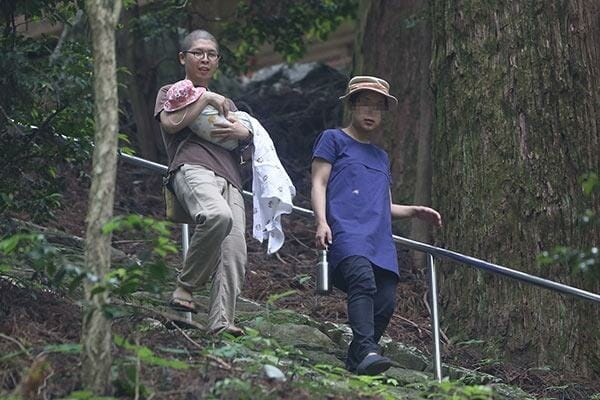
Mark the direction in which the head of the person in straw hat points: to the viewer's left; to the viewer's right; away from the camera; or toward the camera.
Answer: toward the camera

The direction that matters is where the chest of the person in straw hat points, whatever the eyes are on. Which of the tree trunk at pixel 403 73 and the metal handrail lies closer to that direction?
the metal handrail

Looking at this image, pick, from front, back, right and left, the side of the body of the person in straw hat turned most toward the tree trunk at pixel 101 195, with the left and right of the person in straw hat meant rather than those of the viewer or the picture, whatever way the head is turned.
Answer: right

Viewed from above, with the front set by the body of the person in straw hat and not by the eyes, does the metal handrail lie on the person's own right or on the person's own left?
on the person's own left

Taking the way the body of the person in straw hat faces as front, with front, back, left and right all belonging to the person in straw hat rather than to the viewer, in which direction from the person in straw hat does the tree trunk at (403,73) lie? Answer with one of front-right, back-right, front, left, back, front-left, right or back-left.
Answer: back-left

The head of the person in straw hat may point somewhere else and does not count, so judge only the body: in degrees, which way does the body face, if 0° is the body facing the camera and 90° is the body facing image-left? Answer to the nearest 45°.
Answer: approximately 315°

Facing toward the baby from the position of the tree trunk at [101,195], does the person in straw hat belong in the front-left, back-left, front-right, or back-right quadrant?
front-right
